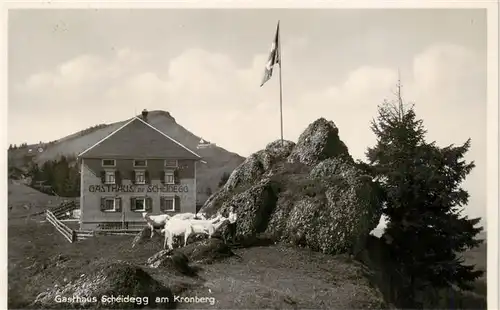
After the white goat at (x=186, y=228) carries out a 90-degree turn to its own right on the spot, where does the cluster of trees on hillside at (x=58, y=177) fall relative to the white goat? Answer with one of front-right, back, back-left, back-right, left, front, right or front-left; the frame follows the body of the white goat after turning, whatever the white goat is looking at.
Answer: back

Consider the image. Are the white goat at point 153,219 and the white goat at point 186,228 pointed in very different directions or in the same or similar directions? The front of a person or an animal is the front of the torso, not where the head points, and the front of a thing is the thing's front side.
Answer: very different directions

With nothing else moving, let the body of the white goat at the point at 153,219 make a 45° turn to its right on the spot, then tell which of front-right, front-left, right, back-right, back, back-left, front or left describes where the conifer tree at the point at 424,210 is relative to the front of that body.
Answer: back-right

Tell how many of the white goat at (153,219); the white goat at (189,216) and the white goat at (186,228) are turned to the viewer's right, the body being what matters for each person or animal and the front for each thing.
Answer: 2

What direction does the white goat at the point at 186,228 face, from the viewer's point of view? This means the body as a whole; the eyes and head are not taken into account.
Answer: to the viewer's right

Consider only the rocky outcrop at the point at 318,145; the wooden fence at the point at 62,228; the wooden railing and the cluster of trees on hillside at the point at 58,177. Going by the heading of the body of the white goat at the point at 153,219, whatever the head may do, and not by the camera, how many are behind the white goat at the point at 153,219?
1

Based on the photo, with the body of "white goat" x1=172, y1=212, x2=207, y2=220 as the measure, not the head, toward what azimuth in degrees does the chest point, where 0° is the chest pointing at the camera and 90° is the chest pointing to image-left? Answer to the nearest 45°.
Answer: approximately 270°

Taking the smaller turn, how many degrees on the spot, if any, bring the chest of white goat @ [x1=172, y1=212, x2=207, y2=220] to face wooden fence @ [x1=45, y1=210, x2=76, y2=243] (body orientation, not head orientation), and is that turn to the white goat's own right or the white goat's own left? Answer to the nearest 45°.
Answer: approximately 180°

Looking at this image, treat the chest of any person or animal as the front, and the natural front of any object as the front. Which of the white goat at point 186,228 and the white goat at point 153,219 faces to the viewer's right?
the white goat at point 186,228

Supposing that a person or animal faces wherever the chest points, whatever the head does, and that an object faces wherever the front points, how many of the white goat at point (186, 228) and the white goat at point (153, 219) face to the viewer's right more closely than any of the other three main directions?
1

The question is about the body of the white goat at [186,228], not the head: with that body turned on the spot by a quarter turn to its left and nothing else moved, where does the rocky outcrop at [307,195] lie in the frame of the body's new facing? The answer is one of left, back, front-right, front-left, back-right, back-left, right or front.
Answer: right

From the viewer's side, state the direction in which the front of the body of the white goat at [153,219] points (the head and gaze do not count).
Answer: to the viewer's left

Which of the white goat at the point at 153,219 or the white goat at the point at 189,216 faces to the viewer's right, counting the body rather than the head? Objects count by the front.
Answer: the white goat at the point at 189,216
